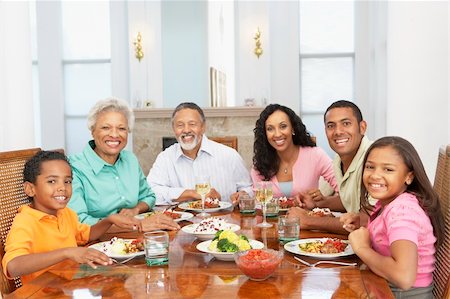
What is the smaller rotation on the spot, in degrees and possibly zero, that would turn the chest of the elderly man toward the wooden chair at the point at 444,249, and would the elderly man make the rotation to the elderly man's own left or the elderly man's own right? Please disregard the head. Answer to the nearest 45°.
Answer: approximately 45° to the elderly man's own left

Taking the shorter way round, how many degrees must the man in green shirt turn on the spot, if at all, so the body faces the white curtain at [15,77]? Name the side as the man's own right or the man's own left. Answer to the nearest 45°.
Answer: approximately 45° to the man's own right

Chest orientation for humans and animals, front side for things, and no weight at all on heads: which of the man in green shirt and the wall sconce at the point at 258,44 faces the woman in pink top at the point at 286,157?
the wall sconce

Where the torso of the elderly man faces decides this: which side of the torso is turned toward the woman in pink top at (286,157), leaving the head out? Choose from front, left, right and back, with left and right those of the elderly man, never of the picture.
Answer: left

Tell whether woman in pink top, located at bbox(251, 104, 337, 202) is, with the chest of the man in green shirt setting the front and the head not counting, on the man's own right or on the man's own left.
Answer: on the man's own right

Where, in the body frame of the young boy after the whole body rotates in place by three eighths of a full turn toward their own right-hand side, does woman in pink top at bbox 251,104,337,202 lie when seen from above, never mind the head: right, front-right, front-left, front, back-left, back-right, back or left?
back-right
